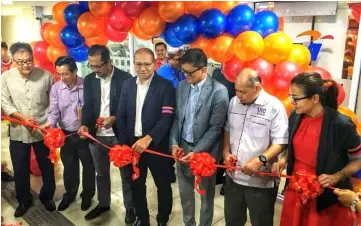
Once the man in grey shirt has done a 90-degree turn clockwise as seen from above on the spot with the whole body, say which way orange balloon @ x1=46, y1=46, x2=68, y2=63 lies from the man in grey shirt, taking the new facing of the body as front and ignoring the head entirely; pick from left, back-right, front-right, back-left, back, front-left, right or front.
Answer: back-right

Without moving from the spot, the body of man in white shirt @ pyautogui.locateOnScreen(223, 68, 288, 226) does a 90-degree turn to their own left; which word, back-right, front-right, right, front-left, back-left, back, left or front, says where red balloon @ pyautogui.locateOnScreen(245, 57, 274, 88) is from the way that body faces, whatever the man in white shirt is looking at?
back-left

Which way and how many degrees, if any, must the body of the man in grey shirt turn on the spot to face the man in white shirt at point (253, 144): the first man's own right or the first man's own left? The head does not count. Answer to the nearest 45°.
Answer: approximately 45° to the first man's own left

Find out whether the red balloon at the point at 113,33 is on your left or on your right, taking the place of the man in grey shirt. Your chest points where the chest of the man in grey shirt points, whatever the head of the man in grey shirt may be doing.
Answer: on your left

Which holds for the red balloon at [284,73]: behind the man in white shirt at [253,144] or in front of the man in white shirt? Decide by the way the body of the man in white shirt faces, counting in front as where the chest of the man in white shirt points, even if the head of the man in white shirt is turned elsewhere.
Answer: behind

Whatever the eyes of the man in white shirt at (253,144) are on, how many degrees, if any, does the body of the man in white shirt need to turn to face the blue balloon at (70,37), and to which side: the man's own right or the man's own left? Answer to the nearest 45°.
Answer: approximately 90° to the man's own right
